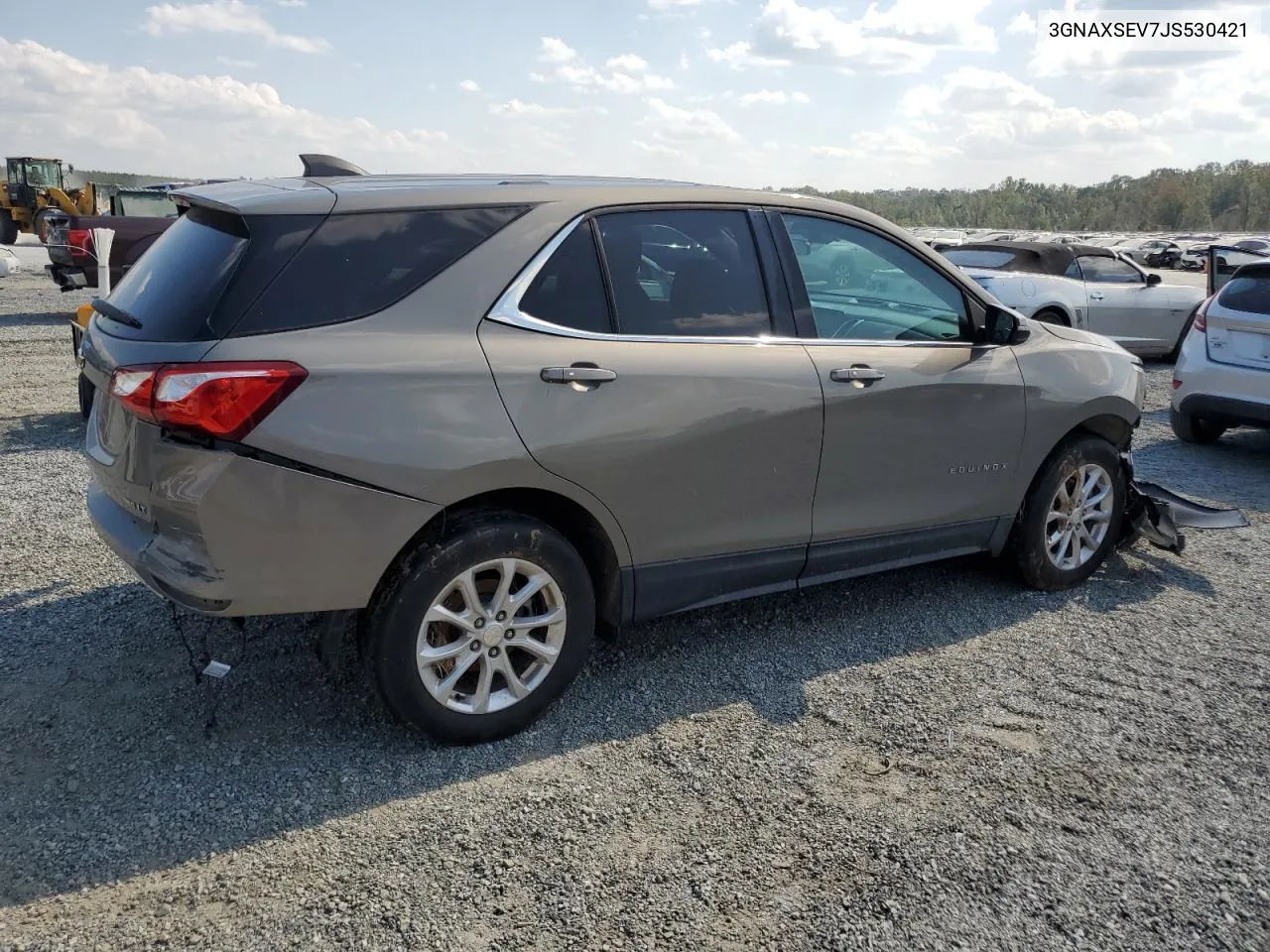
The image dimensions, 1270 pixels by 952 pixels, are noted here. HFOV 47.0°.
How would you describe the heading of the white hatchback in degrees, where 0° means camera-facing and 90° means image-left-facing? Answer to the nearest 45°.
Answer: approximately 180°

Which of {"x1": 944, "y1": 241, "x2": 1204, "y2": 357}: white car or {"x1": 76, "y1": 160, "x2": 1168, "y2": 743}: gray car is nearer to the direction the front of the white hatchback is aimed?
the white car

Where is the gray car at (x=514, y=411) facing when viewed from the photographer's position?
facing away from the viewer and to the right of the viewer

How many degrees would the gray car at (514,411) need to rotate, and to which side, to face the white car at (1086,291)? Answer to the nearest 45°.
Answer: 0° — it already faces it

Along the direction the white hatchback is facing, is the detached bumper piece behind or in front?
behind

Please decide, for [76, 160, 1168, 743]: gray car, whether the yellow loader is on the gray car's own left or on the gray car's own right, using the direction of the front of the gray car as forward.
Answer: on the gray car's own left
